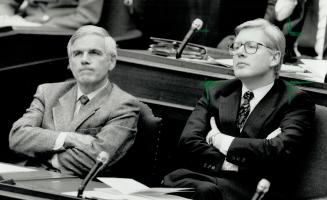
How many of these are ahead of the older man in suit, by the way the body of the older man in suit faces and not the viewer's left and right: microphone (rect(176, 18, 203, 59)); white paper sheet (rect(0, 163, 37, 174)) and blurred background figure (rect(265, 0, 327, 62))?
1

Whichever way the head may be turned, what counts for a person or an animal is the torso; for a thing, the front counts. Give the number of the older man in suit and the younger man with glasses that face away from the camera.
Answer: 0

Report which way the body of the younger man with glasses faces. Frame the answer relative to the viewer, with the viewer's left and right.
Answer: facing the viewer and to the left of the viewer

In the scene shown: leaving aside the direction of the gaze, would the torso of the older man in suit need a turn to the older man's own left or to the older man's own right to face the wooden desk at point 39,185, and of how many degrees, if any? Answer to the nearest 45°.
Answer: approximately 45° to the older man's own left

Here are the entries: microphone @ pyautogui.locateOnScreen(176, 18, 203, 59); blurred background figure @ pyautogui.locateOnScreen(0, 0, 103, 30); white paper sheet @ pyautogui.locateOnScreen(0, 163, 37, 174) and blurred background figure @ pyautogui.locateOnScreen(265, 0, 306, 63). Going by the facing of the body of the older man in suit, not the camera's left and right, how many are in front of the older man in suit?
1

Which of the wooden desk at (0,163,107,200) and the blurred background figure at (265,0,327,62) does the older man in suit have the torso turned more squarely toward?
the wooden desk

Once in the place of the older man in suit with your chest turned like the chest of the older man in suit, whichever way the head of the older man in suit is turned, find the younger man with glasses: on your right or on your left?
on your left

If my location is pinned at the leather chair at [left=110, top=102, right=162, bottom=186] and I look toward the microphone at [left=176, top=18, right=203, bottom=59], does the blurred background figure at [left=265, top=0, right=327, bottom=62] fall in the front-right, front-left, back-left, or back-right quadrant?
front-right

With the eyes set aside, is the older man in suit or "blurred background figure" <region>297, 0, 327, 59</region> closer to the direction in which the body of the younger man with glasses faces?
the older man in suit

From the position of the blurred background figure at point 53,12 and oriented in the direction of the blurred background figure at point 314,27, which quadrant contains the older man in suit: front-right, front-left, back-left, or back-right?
front-right

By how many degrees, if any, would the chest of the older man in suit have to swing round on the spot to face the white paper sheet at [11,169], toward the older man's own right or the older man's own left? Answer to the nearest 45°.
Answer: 0° — they already face it

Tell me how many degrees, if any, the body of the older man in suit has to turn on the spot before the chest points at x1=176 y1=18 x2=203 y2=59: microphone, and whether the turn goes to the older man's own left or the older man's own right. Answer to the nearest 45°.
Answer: approximately 180°

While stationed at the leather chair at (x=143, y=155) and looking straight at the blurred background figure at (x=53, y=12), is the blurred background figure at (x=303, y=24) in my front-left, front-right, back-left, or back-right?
front-right
